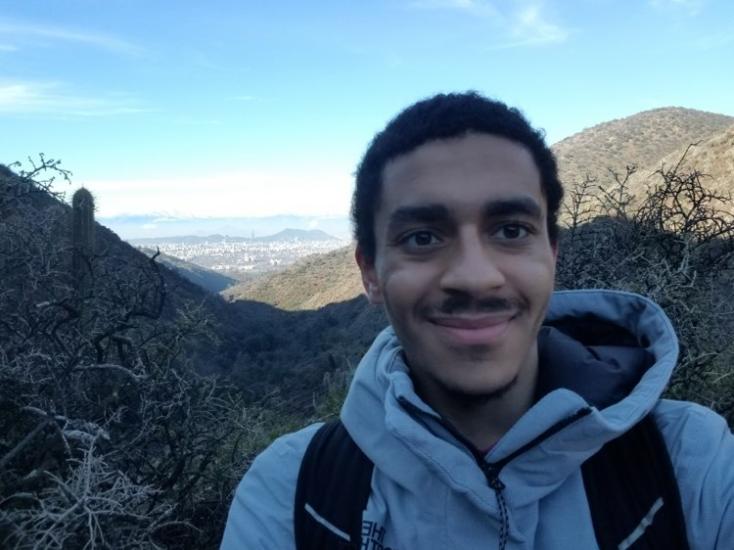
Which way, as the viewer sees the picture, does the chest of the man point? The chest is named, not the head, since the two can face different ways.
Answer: toward the camera

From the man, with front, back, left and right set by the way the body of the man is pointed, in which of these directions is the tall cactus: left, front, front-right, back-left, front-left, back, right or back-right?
back-right
